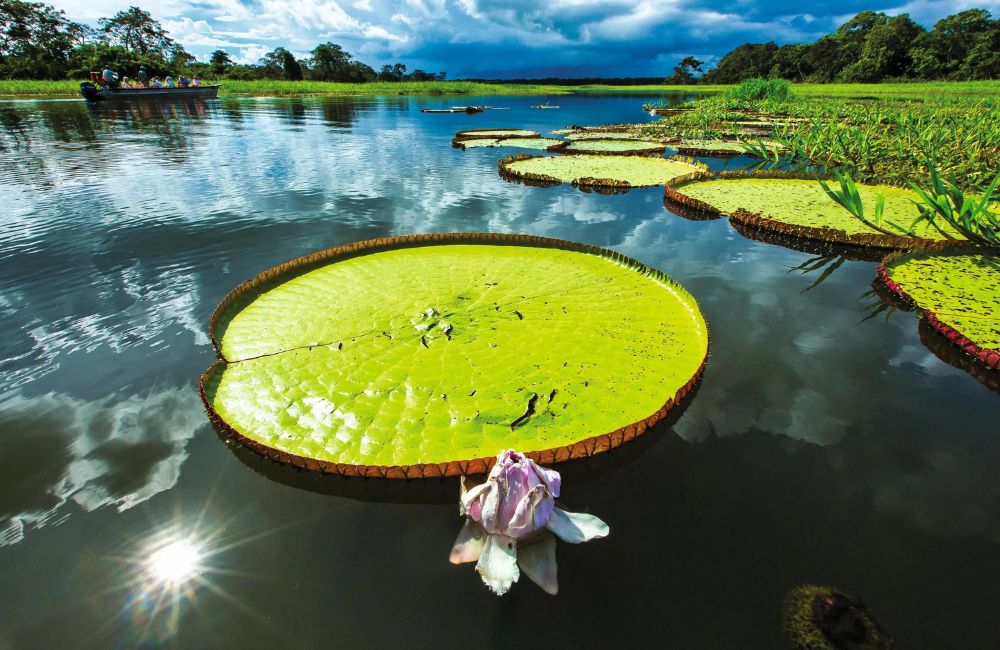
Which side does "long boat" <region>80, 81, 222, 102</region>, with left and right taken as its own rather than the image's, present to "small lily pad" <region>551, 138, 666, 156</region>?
right

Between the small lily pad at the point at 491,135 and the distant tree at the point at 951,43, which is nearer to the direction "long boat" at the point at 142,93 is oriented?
the distant tree

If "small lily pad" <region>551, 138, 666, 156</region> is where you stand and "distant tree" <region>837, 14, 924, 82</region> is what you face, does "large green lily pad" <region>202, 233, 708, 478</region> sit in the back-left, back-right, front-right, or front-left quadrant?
back-right

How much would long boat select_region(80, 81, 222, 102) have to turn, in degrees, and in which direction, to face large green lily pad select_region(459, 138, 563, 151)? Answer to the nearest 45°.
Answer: approximately 90° to its right

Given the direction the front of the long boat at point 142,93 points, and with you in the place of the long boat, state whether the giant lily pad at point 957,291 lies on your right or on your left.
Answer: on your right

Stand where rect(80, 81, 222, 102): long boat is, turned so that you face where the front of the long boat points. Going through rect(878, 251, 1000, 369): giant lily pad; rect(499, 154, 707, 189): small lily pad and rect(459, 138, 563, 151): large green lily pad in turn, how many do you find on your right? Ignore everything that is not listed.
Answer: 3

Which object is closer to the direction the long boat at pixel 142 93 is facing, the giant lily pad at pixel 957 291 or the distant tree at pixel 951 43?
the distant tree

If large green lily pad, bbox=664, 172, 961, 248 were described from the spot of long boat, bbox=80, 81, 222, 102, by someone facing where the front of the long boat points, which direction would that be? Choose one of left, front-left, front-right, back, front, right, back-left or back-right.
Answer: right

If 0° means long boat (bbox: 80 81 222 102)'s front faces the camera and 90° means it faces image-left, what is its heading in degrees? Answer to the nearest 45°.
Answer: approximately 270°

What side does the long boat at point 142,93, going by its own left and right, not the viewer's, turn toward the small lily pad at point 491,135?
right

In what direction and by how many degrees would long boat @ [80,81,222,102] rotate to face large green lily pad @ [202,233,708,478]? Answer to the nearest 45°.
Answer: approximately 90° to its right

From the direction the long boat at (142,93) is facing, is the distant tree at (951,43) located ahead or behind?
ahead

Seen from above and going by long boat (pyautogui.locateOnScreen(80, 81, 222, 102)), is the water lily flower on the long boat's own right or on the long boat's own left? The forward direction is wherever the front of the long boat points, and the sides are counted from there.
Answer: on the long boat's own right

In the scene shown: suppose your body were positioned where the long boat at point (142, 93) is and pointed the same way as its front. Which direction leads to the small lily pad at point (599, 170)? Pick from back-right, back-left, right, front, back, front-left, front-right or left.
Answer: right
